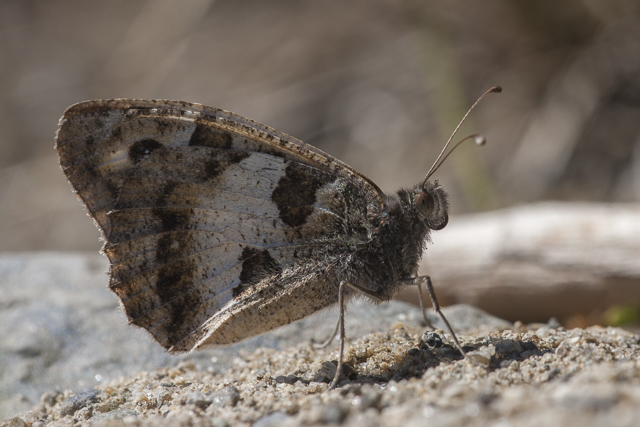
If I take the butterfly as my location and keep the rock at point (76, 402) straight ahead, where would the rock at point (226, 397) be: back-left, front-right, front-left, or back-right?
front-left

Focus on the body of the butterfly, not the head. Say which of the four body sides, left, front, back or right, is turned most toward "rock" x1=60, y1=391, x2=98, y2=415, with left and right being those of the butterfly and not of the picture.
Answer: back

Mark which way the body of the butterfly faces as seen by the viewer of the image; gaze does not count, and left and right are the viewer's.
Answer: facing to the right of the viewer

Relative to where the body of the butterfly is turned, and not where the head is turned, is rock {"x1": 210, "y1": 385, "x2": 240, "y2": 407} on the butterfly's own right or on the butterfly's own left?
on the butterfly's own right
